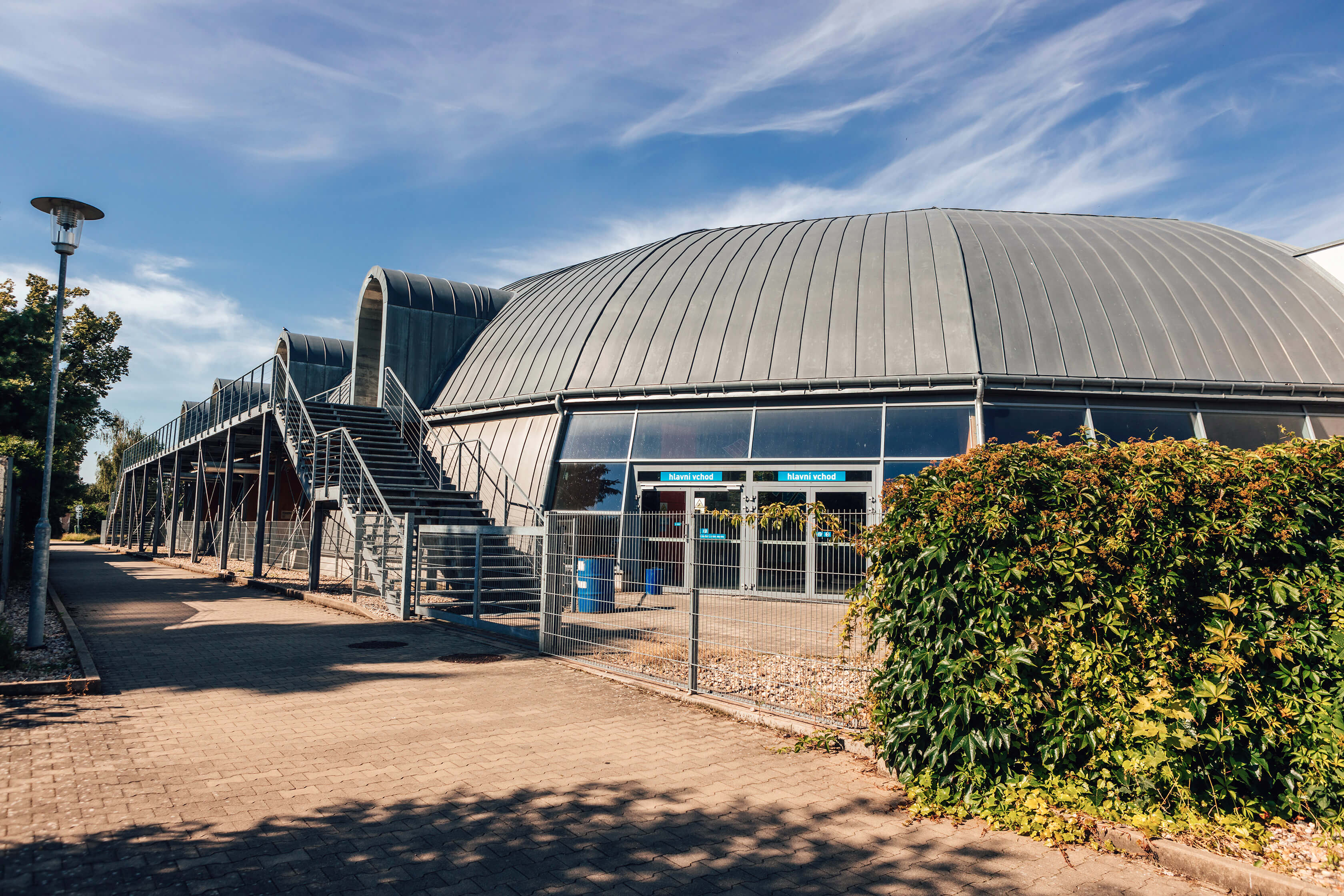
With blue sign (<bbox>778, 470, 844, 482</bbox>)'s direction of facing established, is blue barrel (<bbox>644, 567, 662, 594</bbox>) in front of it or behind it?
in front

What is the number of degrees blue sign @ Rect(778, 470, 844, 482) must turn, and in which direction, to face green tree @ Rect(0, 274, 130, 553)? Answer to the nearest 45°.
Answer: approximately 90° to its right

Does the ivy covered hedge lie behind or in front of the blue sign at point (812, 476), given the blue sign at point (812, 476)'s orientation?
in front

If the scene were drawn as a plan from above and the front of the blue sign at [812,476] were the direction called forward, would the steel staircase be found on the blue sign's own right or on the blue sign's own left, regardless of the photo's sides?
on the blue sign's own right

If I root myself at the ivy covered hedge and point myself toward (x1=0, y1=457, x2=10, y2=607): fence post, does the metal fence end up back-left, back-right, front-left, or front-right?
front-right

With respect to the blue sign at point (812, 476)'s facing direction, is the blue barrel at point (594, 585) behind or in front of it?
in front

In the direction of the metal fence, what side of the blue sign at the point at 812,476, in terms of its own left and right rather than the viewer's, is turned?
front

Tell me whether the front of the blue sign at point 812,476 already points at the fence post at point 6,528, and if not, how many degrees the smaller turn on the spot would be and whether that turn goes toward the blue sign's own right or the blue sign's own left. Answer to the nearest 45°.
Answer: approximately 90° to the blue sign's own right

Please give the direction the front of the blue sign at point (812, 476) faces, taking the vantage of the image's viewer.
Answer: facing the viewer

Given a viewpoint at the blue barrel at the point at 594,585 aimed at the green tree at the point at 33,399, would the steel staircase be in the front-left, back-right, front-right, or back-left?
front-right
